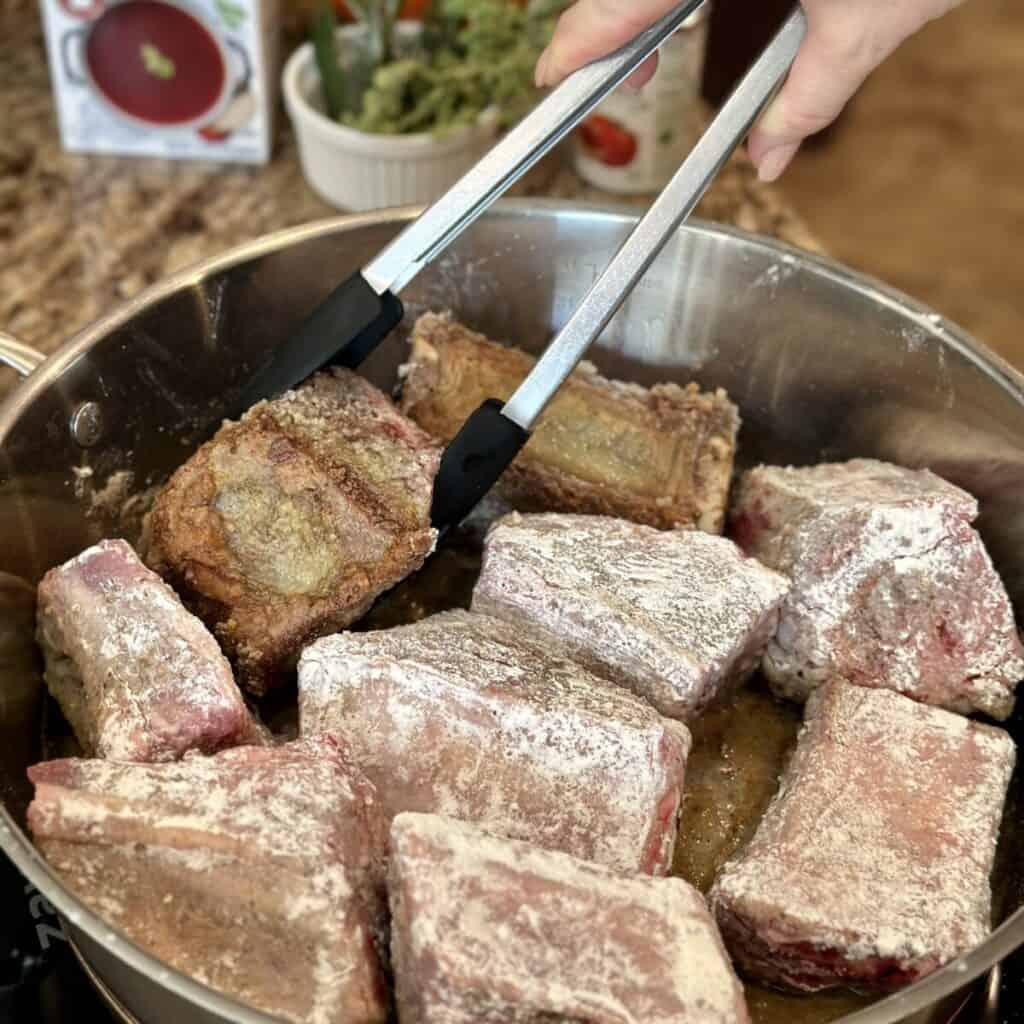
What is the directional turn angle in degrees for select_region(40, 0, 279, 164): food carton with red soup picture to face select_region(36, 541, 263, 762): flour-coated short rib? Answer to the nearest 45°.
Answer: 0° — it already faces it

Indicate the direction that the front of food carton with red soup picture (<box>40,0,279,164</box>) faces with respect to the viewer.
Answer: facing the viewer

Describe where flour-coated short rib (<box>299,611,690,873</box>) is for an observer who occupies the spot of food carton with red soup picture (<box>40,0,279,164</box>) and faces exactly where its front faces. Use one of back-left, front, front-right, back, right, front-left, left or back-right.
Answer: front

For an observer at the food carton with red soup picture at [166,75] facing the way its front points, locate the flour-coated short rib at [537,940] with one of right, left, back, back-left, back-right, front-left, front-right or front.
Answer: front

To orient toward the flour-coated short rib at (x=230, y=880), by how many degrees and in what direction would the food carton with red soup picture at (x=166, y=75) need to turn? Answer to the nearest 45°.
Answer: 0° — it already faces it

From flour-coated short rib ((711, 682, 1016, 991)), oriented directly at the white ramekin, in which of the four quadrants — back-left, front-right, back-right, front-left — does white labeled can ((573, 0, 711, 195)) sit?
front-right

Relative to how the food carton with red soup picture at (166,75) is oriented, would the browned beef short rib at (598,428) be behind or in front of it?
in front

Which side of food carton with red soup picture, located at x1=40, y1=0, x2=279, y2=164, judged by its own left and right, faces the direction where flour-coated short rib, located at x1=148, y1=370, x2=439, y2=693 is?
front

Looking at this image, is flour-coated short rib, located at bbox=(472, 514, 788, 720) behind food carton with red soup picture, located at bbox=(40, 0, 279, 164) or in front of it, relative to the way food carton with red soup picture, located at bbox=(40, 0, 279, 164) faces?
in front
